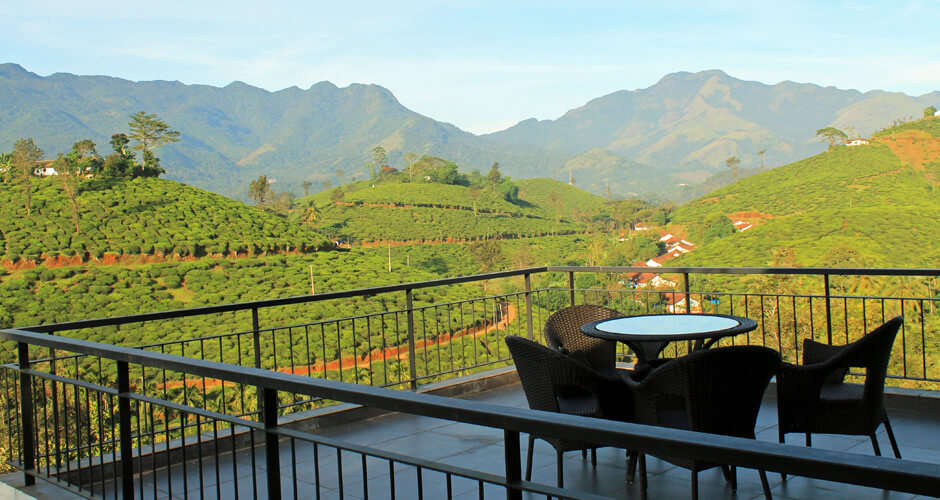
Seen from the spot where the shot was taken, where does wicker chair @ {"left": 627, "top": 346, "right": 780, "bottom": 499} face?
facing away from the viewer and to the left of the viewer

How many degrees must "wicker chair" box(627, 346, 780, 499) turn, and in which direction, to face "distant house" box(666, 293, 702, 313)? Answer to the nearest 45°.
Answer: approximately 45° to its right

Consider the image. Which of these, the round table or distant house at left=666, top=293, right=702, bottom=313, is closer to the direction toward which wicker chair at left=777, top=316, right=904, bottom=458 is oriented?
the round table

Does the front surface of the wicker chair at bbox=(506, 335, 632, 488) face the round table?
yes

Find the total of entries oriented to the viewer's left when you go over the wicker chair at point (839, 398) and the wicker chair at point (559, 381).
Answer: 1

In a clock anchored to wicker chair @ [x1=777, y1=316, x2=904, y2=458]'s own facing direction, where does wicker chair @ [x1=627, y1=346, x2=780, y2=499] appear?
wicker chair @ [x1=627, y1=346, x2=780, y2=499] is roughly at 10 o'clock from wicker chair @ [x1=777, y1=316, x2=904, y2=458].

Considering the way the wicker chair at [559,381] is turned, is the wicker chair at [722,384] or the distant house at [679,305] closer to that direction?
the distant house

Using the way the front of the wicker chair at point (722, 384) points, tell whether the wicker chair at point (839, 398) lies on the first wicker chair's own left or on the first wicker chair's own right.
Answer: on the first wicker chair's own right

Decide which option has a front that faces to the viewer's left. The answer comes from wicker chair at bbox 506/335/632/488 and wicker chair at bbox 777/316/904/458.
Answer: wicker chair at bbox 777/316/904/458

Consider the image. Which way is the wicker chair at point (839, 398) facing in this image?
to the viewer's left

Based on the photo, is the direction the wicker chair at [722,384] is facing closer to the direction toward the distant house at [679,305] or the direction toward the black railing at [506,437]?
the distant house

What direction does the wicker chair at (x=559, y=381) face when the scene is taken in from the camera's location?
facing away from the viewer and to the right of the viewer

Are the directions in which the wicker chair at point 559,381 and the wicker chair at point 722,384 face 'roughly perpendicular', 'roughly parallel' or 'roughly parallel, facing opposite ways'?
roughly perpendicular
